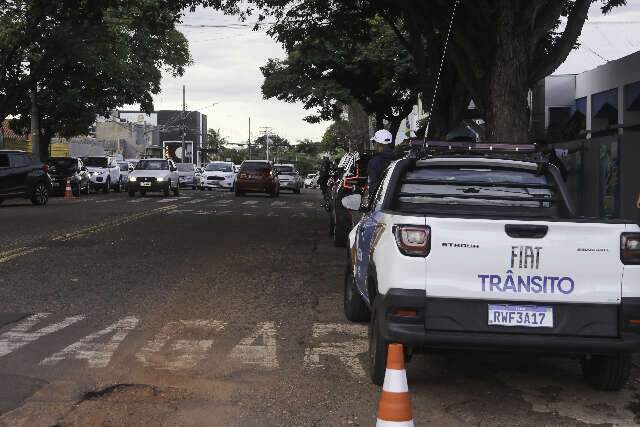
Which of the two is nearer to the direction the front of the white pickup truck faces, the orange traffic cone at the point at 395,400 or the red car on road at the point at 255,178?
the red car on road

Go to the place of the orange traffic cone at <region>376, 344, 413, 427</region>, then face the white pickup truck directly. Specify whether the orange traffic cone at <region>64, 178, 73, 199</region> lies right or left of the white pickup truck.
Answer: left

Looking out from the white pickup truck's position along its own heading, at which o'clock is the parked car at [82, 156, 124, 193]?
The parked car is roughly at 11 o'clock from the white pickup truck.

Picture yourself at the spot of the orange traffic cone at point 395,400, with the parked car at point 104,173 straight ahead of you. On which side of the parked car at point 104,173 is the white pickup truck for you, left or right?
right

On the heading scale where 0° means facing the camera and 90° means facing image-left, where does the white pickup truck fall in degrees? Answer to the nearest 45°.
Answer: approximately 180°

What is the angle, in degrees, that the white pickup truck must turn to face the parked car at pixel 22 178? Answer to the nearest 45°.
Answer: approximately 45° to its left

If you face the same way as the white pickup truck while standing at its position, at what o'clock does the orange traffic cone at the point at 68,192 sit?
The orange traffic cone is roughly at 11 o'clock from the white pickup truck.
